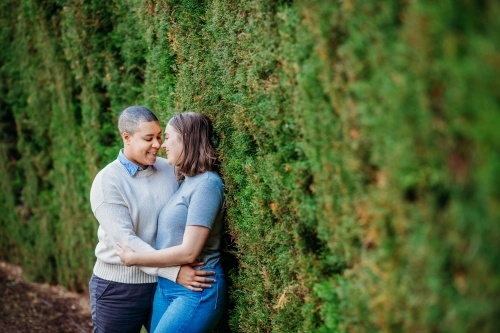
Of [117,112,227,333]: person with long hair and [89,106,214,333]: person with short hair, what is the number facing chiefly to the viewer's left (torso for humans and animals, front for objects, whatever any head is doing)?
1

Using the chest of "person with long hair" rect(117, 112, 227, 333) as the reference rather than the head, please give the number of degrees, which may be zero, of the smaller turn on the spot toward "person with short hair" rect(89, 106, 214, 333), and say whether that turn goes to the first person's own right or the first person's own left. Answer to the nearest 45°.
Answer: approximately 45° to the first person's own right

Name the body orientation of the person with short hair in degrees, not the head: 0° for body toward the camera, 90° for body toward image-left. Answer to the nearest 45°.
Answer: approximately 315°

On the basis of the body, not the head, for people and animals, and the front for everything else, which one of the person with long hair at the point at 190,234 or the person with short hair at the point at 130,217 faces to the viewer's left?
the person with long hair

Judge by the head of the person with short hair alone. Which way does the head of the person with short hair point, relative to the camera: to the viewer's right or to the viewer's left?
to the viewer's right

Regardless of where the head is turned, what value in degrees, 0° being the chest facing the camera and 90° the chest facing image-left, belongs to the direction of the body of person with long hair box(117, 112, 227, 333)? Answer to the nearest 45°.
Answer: approximately 90°

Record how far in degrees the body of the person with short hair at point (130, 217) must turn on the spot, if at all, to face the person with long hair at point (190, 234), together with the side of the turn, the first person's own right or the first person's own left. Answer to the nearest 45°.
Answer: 0° — they already face them

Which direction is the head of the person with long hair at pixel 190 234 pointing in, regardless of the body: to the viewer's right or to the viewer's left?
to the viewer's left
